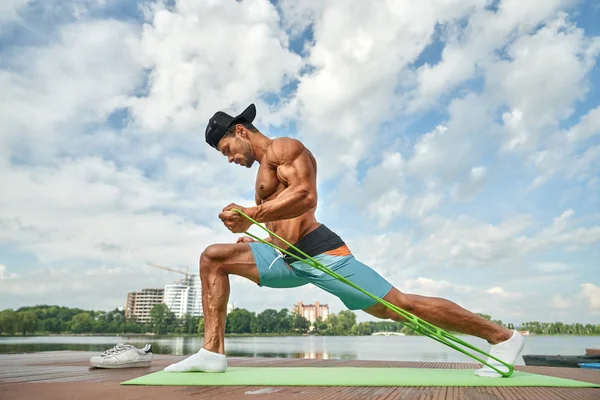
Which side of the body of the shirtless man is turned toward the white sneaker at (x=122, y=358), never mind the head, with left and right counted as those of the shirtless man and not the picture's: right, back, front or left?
front

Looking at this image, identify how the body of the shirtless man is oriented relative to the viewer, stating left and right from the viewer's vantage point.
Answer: facing to the left of the viewer

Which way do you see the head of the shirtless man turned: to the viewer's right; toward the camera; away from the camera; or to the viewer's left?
to the viewer's left

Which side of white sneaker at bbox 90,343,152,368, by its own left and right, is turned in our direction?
left

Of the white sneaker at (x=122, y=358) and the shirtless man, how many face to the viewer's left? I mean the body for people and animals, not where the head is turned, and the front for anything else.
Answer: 2

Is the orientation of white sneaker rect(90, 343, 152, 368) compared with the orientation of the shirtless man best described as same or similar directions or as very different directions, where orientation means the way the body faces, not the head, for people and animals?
same or similar directions
